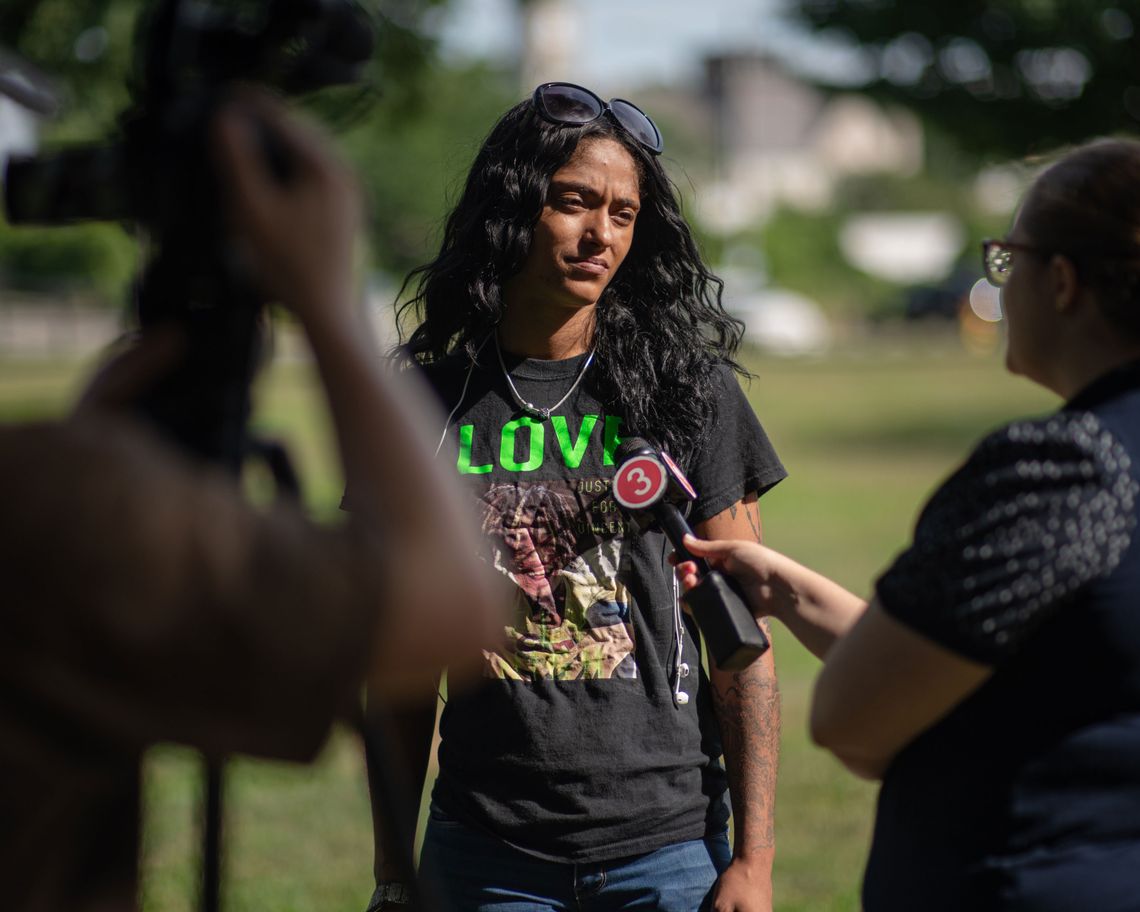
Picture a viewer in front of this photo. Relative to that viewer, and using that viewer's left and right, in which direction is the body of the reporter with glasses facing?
facing away from the viewer and to the left of the viewer

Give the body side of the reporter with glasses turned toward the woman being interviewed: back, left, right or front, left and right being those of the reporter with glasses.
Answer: front

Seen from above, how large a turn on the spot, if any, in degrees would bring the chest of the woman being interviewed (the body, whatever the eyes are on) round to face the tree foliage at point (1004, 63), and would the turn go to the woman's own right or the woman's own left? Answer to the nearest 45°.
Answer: approximately 180°

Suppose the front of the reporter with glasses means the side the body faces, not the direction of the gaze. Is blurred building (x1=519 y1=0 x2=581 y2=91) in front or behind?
in front

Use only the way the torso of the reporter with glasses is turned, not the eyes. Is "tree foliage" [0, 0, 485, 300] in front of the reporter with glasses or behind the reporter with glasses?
in front

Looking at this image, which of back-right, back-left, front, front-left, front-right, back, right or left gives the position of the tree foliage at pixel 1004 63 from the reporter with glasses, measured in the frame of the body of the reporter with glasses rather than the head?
front-right

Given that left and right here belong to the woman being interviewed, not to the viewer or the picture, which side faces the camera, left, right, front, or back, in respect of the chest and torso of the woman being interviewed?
front

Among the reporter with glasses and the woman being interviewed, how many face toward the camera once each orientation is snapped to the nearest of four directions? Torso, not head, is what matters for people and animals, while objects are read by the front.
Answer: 1

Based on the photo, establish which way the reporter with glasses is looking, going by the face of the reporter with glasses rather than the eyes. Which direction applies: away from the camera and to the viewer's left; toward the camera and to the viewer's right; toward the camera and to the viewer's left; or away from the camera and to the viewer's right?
away from the camera and to the viewer's left

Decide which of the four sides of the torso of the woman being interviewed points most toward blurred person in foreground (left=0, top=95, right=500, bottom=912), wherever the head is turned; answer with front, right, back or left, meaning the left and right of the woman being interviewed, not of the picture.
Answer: front
